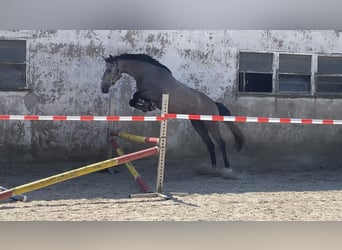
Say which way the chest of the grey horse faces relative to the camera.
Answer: to the viewer's left

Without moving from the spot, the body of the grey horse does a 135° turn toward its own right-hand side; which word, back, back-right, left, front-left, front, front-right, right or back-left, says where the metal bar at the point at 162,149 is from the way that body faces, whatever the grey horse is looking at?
back-right

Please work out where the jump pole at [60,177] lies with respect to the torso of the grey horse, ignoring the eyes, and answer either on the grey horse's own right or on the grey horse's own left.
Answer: on the grey horse's own left
